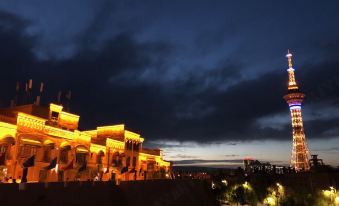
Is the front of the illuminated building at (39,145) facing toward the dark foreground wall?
yes

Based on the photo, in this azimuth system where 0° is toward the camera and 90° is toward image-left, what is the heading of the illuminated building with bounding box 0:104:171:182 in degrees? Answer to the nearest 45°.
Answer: approximately 315°
